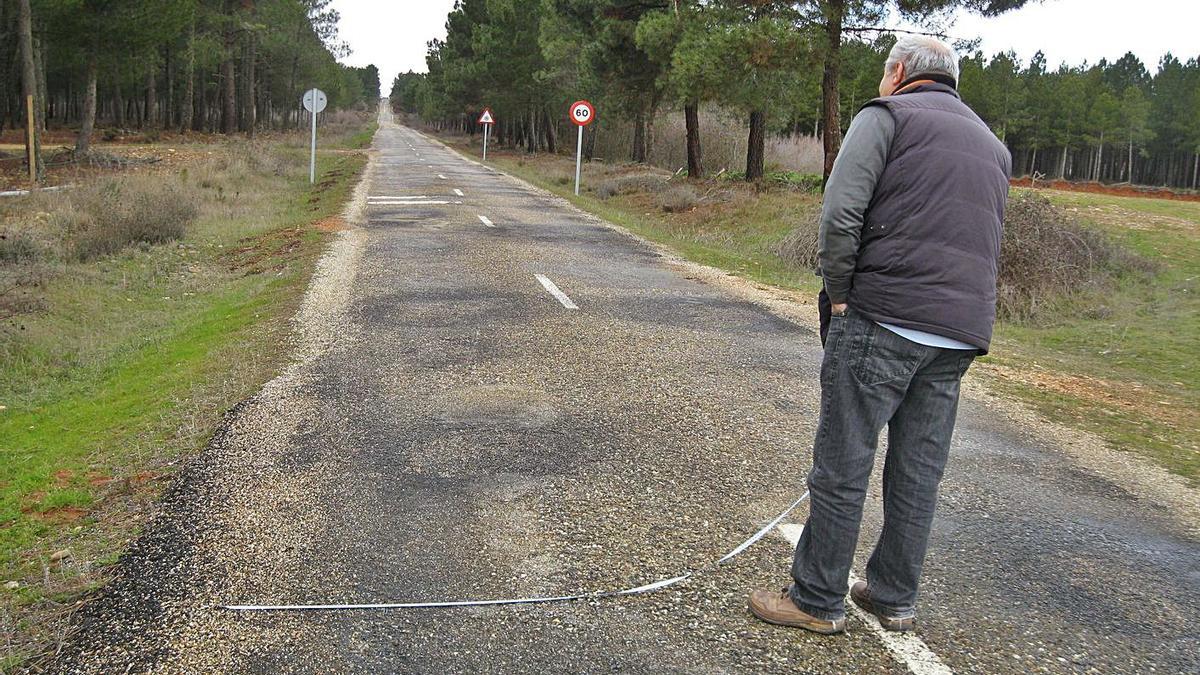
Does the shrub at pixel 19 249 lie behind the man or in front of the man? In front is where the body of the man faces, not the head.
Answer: in front

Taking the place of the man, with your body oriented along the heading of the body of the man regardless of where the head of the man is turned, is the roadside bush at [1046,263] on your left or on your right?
on your right

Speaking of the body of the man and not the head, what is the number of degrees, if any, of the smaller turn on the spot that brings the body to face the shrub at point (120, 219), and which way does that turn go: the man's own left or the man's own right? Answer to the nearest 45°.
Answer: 0° — they already face it

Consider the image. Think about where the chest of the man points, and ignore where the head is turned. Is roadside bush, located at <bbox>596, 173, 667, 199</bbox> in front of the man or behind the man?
in front

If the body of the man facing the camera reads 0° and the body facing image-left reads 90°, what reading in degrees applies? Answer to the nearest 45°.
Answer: approximately 135°

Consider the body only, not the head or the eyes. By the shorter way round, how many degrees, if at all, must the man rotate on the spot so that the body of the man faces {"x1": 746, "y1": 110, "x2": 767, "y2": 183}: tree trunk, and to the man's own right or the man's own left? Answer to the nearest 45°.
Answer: approximately 45° to the man's own right

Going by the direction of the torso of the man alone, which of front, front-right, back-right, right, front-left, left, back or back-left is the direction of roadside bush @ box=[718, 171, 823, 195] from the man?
front-right

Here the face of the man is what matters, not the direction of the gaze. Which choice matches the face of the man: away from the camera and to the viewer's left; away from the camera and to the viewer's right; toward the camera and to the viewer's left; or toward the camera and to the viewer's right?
away from the camera and to the viewer's left

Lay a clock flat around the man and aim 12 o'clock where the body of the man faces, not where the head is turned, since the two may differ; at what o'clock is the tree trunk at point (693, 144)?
The tree trunk is roughly at 1 o'clock from the man.
